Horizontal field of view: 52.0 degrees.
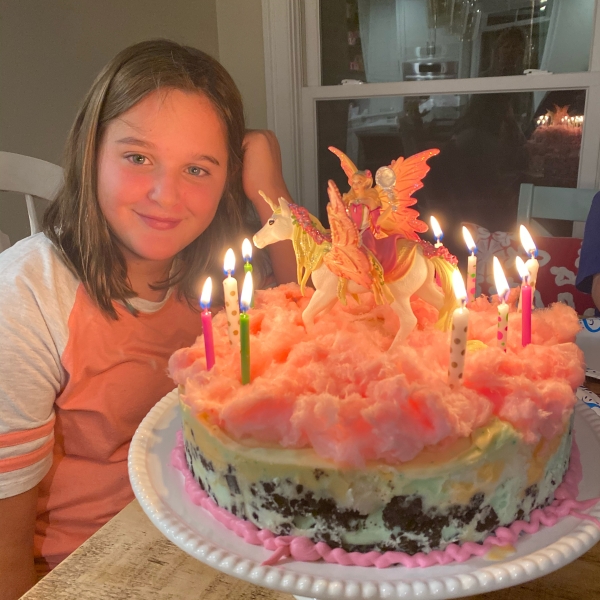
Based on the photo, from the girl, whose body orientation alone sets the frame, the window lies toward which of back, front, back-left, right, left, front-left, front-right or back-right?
left

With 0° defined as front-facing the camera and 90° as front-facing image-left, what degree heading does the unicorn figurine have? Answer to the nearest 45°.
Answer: approximately 90°

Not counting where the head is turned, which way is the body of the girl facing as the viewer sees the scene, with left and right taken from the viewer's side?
facing the viewer and to the right of the viewer

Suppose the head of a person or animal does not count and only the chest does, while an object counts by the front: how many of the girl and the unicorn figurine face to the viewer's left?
1

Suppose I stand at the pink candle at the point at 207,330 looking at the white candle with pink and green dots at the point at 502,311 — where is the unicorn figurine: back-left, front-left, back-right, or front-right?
front-left

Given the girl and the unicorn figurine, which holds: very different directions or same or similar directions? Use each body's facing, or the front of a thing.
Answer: very different directions

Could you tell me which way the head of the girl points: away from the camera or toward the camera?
toward the camera
